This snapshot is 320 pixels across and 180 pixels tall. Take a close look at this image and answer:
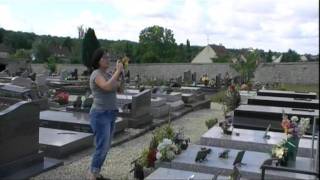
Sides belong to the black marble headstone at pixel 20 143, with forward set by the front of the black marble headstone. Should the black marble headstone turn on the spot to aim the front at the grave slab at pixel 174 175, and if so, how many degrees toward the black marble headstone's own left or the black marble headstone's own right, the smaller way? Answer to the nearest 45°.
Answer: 0° — it already faces it

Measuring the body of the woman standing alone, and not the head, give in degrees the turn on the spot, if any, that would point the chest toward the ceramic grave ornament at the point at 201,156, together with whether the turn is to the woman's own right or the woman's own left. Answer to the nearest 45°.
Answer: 0° — they already face it

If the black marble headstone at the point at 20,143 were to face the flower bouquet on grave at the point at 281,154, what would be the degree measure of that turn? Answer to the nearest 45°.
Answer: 0° — it already faces it

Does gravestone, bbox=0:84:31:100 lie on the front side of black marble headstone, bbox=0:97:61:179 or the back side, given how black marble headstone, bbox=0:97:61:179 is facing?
on the back side

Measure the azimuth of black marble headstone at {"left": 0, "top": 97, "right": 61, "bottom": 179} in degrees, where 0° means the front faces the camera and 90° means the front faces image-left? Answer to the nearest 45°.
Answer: approximately 315°

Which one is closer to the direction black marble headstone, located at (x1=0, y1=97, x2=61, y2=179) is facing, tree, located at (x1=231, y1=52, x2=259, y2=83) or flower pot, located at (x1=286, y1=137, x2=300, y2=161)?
the flower pot

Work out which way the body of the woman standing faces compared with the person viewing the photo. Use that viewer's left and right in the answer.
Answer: facing to the right of the viewer

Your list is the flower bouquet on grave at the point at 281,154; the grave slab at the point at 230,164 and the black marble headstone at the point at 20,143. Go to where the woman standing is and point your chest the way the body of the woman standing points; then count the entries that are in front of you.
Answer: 2

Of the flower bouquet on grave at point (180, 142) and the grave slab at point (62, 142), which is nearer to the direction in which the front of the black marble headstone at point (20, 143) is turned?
the flower bouquet on grave

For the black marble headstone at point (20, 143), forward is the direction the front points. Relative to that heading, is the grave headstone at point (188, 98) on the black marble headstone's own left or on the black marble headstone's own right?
on the black marble headstone's own left
